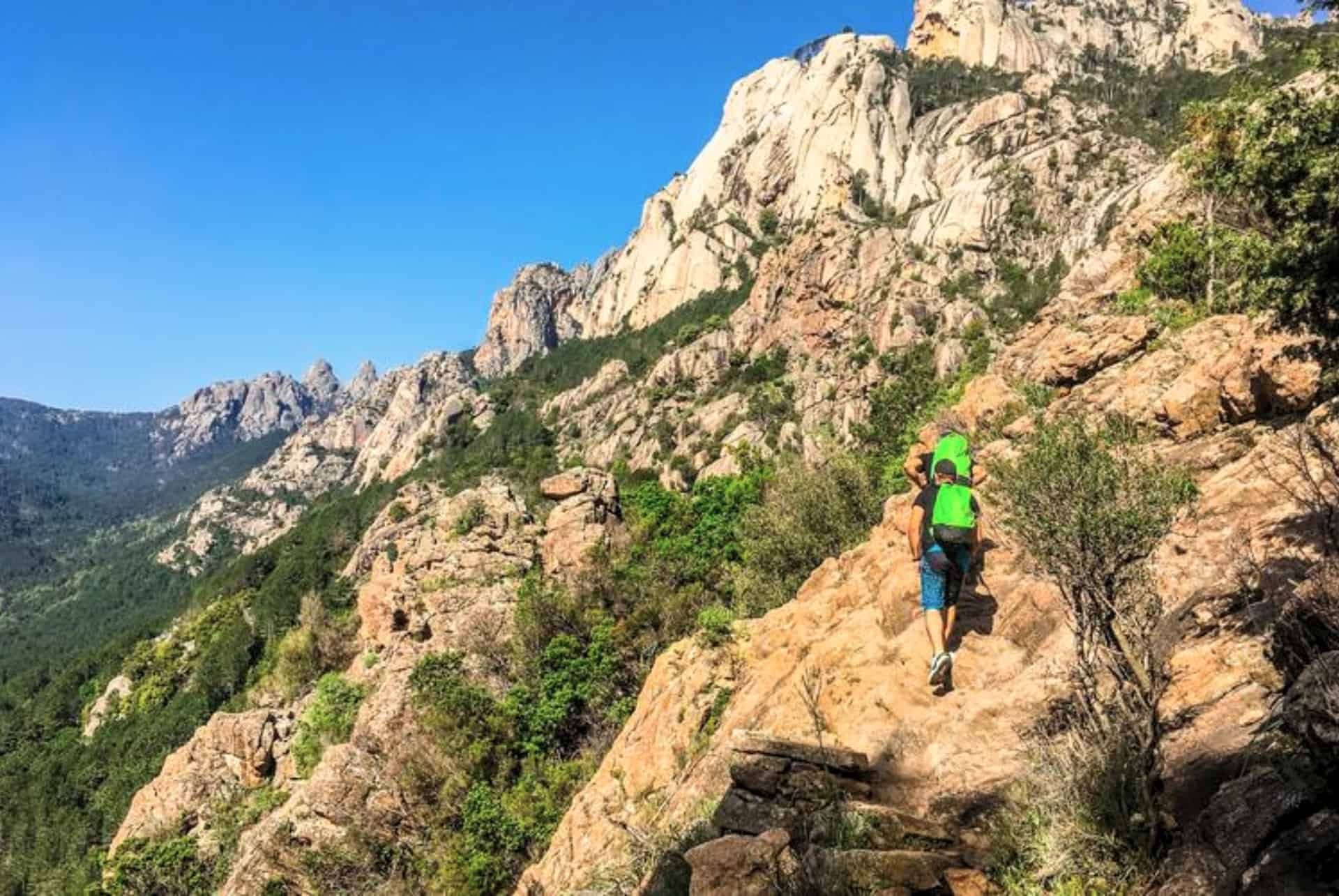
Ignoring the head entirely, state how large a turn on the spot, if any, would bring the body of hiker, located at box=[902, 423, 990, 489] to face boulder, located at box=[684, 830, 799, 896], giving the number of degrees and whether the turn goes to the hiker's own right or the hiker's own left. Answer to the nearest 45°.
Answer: approximately 135° to the hiker's own left

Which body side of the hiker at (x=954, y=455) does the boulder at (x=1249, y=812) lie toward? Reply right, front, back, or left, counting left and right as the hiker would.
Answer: back

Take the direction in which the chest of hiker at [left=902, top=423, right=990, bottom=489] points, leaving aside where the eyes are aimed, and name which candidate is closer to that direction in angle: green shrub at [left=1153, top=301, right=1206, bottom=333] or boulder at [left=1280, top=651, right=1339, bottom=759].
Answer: the green shrub

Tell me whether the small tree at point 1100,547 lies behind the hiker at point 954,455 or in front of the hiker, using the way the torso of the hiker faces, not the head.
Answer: behind

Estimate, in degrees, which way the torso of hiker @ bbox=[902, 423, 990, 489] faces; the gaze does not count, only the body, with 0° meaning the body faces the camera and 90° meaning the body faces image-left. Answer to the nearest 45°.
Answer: approximately 180°

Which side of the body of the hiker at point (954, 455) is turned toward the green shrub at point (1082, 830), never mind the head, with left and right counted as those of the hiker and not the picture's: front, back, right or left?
back

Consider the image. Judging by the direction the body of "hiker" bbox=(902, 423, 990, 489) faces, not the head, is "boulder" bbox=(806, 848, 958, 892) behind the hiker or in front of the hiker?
behind
